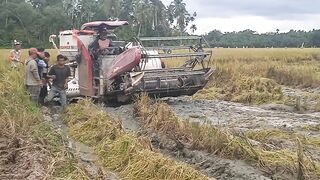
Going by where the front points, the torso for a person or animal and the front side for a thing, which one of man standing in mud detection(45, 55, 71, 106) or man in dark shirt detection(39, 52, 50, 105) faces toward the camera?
the man standing in mud

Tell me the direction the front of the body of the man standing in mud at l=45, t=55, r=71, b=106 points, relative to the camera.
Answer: toward the camera

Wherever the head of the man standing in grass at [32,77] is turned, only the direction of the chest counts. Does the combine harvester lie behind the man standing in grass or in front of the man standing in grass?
in front

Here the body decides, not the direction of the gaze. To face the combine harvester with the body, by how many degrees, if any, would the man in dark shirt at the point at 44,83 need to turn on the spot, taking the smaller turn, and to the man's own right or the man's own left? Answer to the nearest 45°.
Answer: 0° — they already face it

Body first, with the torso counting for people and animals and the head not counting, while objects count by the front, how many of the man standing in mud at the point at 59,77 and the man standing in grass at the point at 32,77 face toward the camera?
1

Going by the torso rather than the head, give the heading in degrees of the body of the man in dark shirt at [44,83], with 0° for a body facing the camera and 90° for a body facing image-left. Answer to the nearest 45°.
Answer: approximately 270°

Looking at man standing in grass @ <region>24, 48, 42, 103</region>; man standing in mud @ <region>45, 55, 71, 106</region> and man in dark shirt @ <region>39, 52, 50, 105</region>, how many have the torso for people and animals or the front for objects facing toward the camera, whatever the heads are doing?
1

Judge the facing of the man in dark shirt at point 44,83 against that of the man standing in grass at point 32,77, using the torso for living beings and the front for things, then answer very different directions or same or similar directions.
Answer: same or similar directions

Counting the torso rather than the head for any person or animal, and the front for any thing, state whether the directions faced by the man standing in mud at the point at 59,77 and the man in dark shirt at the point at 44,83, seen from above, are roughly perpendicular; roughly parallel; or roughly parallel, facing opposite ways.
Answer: roughly perpendicular

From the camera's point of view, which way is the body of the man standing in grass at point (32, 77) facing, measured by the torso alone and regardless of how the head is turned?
to the viewer's right

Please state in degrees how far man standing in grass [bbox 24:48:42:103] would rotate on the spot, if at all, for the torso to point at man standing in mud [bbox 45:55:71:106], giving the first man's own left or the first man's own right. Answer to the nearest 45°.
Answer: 0° — they already face them

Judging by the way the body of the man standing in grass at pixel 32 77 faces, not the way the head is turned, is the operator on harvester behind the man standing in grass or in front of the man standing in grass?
in front
